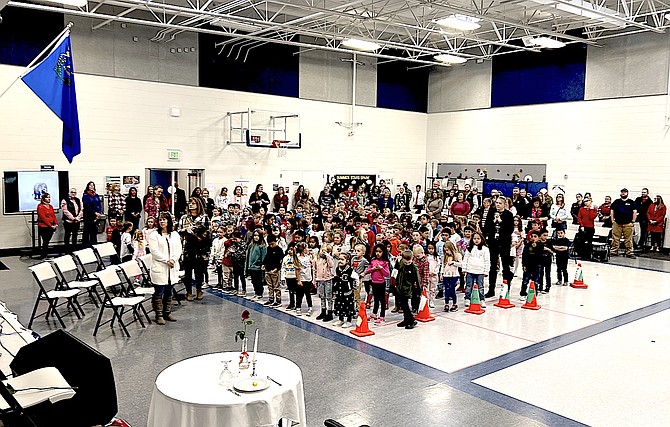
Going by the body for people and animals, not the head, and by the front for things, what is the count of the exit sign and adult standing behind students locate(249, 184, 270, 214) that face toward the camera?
2

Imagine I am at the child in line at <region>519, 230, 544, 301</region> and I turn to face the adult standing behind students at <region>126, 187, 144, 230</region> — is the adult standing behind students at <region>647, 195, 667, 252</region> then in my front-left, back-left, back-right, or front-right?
back-right

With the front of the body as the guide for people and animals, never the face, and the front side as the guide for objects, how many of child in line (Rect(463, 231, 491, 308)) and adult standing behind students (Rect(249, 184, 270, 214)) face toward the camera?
2

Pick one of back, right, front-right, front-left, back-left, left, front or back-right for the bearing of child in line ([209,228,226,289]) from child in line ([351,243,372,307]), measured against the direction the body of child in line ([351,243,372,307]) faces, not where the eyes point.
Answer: right

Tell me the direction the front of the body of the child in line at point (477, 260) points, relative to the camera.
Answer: toward the camera

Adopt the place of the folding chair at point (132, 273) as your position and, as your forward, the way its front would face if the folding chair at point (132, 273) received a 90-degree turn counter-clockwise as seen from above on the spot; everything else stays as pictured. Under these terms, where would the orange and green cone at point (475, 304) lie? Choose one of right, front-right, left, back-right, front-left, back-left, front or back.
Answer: front-right

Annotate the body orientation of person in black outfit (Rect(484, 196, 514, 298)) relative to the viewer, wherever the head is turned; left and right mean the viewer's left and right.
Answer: facing the viewer and to the left of the viewer

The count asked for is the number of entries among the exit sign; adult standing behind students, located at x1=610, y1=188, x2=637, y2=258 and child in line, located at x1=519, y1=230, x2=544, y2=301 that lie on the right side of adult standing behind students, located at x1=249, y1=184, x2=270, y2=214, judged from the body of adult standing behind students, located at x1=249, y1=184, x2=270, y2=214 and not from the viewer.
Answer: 1

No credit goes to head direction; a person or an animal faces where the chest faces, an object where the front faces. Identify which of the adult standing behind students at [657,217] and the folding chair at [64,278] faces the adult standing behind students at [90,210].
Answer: the adult standing behind students at [657,217]

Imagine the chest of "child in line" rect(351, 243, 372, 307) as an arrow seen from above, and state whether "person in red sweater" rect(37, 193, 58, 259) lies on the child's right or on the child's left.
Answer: on the child's right

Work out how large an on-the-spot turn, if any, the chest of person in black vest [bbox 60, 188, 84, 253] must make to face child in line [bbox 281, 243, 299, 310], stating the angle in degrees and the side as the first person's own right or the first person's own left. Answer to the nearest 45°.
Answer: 0° — they already face them

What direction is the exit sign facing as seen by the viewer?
toward the camera

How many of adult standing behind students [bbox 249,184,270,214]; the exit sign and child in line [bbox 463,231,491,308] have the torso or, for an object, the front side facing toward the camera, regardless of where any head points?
3

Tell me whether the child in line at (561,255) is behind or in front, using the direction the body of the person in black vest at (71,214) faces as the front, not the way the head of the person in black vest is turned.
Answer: in front

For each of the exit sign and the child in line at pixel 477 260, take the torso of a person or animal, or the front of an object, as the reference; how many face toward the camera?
2
